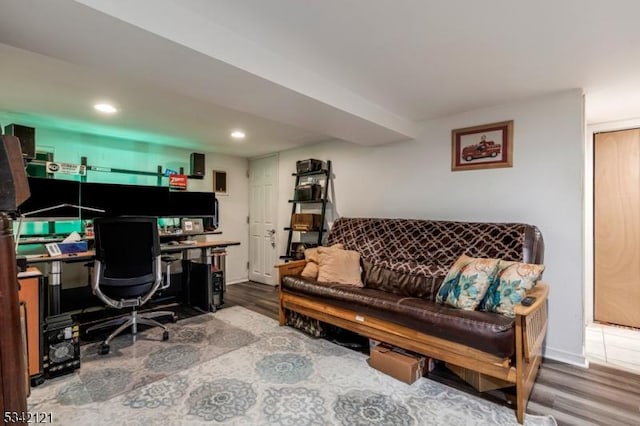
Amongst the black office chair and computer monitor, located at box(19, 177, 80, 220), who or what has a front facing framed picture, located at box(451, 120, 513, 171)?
the computer monitor

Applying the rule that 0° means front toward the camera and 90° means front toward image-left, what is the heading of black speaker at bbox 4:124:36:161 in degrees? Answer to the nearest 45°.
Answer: approximately 315°

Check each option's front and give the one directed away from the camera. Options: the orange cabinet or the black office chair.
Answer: the black office chair

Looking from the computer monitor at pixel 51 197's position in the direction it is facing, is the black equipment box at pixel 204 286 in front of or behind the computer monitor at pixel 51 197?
in front

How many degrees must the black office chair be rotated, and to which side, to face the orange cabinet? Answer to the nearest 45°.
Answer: approximately 135° to its left

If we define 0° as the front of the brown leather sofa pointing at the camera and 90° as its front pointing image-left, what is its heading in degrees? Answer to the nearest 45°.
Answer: approximately 45°
